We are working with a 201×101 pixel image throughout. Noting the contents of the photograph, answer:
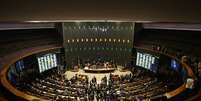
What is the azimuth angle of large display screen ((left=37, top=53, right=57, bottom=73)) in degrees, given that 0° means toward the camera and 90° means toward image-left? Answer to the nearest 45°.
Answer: approximately 315°
